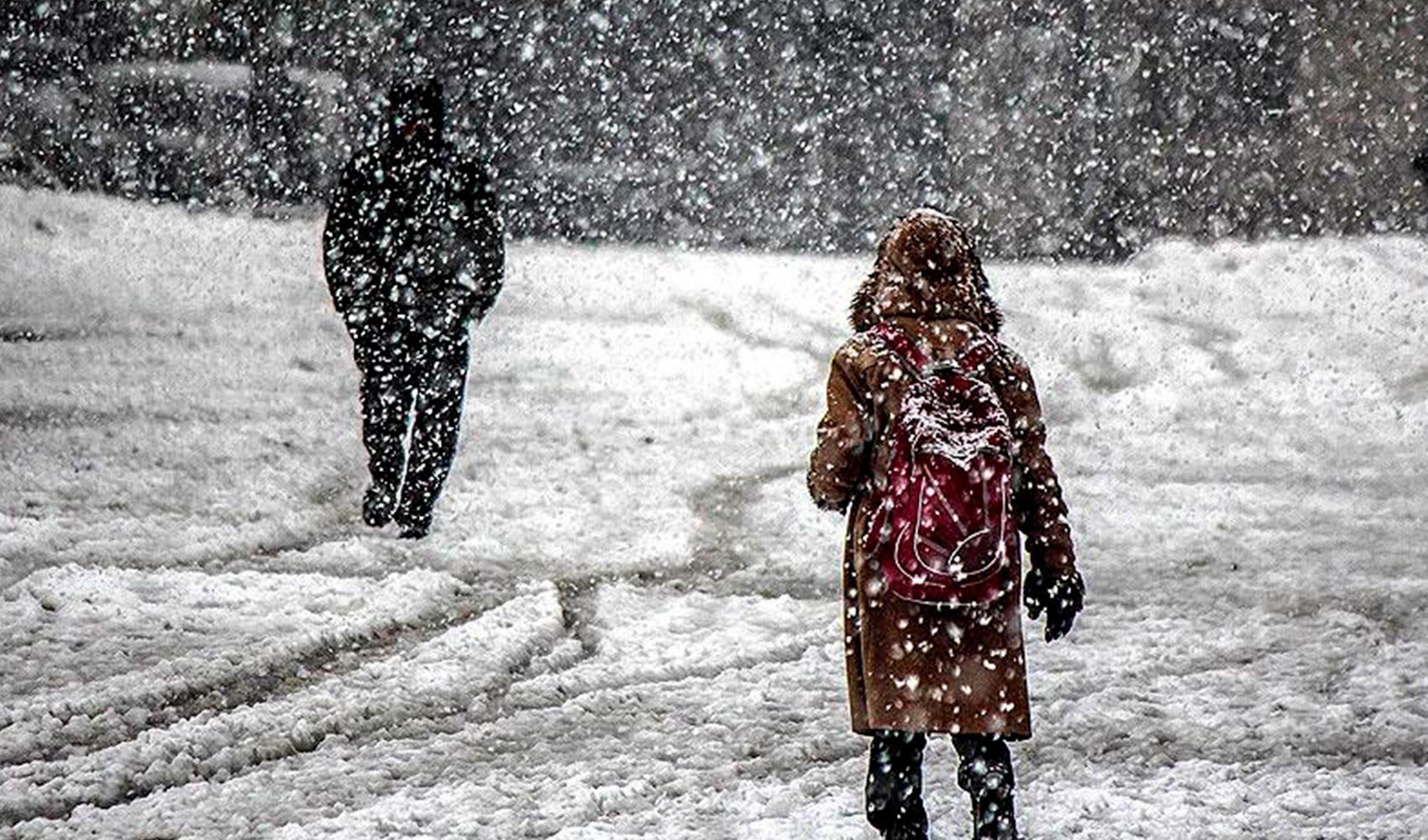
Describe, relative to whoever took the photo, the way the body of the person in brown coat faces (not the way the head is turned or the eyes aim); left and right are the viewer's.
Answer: facing away from the viewer

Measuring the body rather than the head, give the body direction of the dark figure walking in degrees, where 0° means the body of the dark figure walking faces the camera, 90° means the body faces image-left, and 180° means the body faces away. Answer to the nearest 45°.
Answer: approximately 0°

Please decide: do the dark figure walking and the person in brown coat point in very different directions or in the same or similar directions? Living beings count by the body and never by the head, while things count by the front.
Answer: very different directions

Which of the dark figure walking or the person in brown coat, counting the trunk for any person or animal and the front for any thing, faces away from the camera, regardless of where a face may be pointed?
the person in brown coat

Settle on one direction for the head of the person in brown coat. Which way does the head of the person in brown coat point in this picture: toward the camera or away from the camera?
away from the camera

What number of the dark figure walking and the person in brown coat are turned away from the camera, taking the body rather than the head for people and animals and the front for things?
1

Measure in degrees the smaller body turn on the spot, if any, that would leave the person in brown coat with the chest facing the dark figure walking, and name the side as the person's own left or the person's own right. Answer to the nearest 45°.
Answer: approximately 45° to the person's own left

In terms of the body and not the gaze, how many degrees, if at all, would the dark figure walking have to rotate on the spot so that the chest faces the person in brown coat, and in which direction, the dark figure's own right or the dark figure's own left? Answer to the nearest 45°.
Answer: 0° — they already face them
